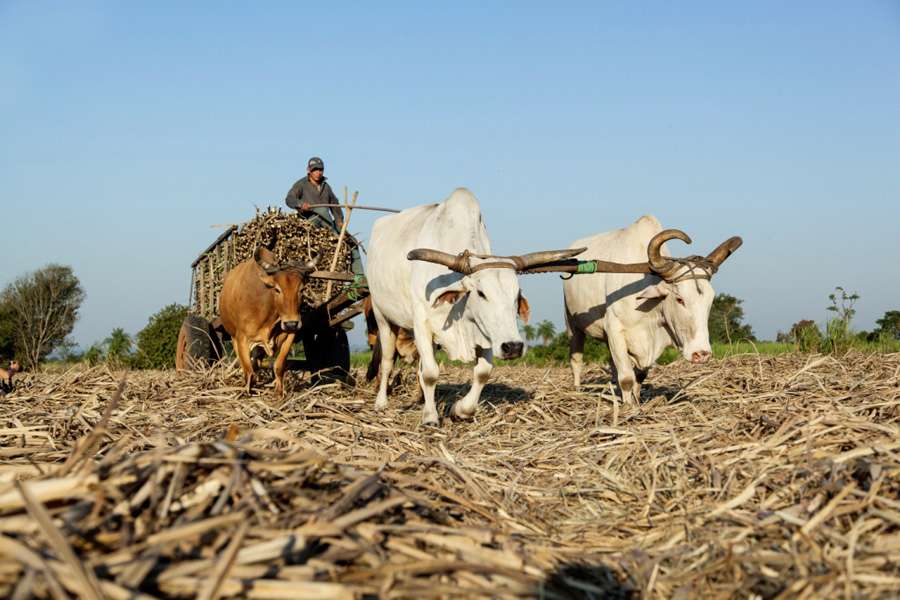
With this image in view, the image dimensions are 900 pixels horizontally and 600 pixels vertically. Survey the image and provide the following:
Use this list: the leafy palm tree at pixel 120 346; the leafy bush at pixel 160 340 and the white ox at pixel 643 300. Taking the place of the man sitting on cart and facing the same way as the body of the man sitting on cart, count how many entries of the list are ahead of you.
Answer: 1

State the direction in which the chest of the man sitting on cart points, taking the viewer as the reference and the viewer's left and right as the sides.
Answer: facing the viewer and to the right of the viewer

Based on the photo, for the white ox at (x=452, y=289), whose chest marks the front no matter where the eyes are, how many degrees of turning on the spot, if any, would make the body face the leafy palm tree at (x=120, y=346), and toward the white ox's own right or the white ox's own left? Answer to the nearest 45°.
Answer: approximately 180°

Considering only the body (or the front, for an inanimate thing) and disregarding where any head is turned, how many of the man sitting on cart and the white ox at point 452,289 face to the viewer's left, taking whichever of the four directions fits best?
0

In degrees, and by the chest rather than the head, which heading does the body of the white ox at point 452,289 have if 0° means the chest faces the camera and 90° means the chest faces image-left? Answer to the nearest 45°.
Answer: approximately 315°

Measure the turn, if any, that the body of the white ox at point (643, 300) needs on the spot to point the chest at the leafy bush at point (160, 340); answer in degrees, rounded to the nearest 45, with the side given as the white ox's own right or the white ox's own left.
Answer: approximately 180°

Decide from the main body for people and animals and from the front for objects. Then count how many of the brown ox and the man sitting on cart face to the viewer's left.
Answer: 0

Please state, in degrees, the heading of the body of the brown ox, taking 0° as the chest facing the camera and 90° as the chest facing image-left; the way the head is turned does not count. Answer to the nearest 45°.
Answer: approximately 315°

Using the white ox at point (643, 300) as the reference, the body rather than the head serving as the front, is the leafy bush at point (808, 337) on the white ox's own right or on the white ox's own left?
on the white ox's own left
